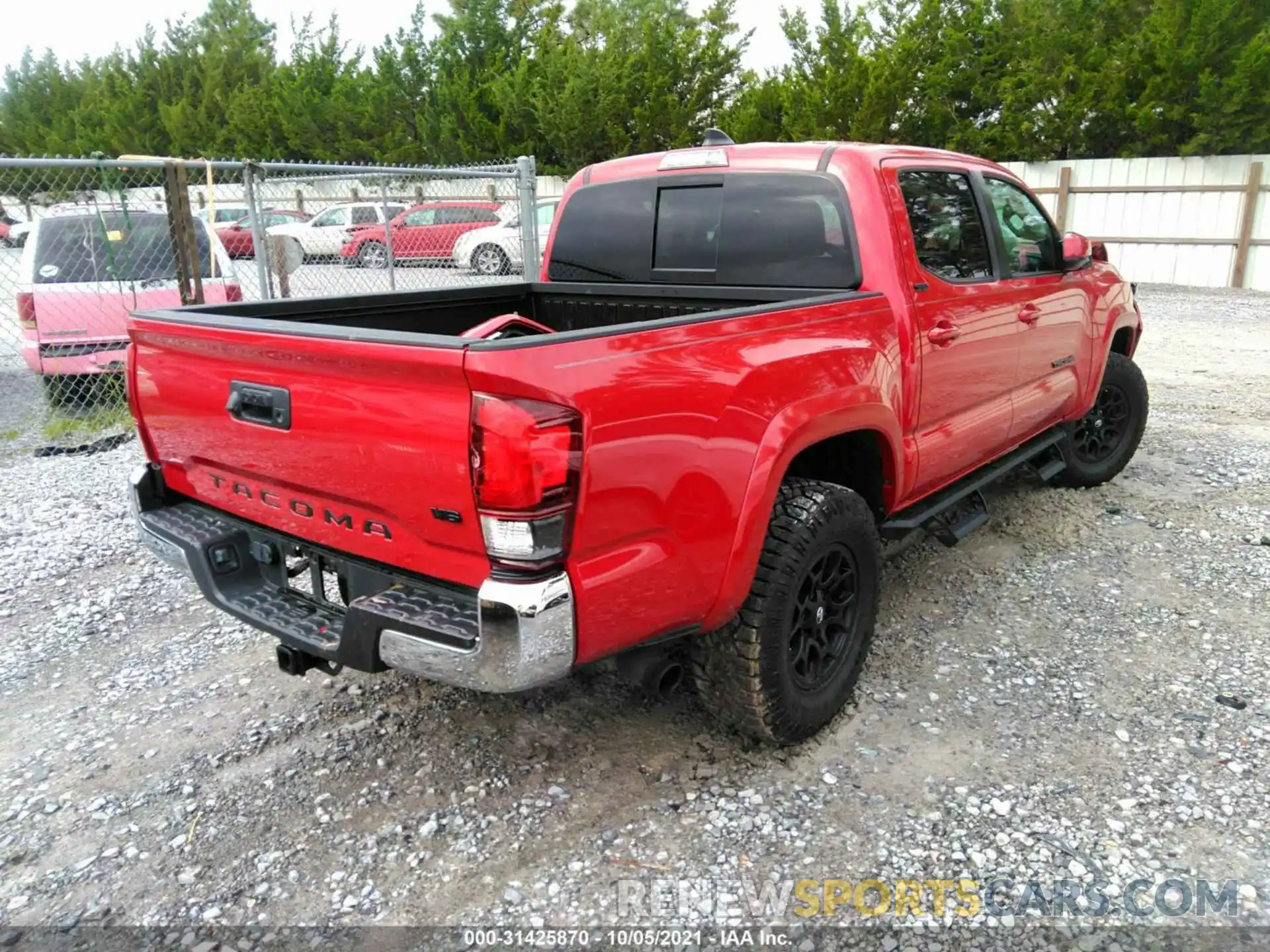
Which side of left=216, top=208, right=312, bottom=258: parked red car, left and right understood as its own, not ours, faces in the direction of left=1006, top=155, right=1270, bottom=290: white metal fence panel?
back

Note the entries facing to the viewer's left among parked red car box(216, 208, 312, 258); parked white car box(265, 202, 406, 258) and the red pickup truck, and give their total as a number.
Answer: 2

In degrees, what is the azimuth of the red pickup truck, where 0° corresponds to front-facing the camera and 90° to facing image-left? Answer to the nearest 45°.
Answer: approximately 225°

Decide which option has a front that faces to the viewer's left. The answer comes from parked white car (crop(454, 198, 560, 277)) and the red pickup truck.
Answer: the parked white car

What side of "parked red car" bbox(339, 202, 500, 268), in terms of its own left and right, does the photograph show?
left

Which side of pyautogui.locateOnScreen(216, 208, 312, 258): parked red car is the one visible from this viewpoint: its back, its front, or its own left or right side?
left

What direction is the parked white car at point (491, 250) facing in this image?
to the viewer's left

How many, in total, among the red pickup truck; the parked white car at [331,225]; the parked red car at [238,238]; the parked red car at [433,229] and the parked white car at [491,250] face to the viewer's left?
4

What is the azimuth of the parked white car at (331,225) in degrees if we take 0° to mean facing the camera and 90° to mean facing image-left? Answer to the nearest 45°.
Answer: approximately 90°

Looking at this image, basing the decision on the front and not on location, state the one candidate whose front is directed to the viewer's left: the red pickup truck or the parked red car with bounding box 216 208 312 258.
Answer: the parked red car

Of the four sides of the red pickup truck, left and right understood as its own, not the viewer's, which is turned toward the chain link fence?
left

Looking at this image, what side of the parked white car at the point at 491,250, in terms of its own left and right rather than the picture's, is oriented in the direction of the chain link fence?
left
